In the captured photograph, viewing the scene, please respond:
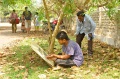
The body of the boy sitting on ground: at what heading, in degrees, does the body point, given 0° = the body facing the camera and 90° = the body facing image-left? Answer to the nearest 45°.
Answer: approximately 90°
